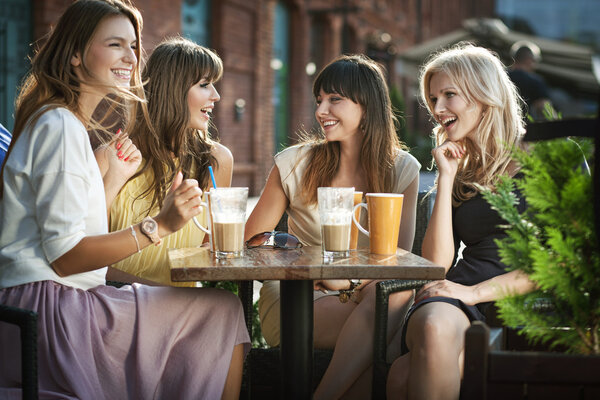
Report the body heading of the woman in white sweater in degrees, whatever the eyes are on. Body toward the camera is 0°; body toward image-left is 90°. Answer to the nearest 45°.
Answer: approximately 270°

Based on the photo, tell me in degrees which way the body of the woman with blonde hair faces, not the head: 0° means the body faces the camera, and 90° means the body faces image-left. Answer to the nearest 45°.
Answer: approximately 45°

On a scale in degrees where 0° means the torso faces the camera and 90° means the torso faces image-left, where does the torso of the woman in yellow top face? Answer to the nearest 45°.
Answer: approximately 315°

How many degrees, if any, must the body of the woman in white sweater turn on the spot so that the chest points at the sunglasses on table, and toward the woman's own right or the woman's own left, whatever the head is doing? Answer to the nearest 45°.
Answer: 0° — they already face it

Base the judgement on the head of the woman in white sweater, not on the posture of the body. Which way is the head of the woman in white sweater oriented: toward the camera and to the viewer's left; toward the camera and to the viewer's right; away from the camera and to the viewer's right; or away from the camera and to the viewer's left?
toward the camera and to the viewer's right

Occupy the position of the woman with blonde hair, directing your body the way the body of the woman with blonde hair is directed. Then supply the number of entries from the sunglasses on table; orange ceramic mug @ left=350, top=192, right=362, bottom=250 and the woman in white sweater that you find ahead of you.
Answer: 3
